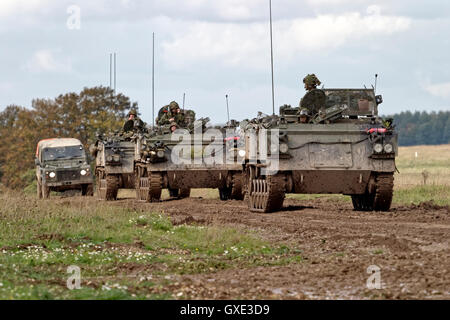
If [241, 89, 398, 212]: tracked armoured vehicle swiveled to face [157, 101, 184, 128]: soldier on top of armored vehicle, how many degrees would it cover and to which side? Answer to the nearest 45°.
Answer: approximately 135° to its right

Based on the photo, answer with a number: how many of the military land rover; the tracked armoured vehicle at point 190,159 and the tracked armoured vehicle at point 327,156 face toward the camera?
3

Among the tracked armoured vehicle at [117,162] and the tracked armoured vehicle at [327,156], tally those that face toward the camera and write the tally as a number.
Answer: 2

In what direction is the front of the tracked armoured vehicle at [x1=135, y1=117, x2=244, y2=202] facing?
toward the camera

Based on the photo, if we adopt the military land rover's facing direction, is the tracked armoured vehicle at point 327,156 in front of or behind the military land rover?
in front

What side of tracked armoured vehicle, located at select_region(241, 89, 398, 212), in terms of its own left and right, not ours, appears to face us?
front

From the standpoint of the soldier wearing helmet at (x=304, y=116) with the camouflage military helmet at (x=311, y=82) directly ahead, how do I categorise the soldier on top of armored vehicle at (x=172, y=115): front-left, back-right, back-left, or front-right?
front-left

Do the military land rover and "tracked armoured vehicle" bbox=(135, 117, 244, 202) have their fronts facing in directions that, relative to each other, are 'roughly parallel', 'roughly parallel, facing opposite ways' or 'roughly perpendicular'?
roughly parallel

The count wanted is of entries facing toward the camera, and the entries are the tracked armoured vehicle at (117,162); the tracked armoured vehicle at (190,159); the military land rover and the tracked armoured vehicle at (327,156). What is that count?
4

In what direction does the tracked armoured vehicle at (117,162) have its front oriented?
toward the camera
